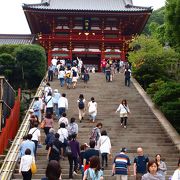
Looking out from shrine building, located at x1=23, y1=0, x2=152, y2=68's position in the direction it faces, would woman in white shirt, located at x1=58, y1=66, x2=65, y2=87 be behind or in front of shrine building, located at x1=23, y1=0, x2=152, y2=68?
in front

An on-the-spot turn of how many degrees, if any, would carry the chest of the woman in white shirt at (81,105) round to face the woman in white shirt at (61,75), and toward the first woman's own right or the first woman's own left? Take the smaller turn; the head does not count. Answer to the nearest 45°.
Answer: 0° — they already face them

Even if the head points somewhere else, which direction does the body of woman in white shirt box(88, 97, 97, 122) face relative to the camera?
away from the camera

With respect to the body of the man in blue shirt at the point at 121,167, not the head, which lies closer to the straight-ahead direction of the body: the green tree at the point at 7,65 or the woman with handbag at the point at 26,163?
the green tree

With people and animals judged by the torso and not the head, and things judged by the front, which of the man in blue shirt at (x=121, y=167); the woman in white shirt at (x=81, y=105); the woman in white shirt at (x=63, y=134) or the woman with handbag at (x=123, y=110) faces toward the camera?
the woman with handbag

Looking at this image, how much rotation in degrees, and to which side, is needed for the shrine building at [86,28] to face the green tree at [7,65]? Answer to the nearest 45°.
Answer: approximately 45° to its right

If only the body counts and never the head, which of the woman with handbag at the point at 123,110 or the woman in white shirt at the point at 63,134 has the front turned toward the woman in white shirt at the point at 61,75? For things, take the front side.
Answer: the woman in white shirt at the point at 63,134

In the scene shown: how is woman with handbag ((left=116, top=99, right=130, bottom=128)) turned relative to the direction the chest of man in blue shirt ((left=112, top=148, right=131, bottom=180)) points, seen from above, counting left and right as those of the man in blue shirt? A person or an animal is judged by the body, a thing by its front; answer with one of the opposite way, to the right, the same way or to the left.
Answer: the opposite way

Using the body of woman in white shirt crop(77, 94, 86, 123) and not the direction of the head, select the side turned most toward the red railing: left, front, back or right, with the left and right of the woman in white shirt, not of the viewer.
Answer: left

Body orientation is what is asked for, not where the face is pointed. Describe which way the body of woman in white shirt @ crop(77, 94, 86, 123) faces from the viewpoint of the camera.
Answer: away from the camera
